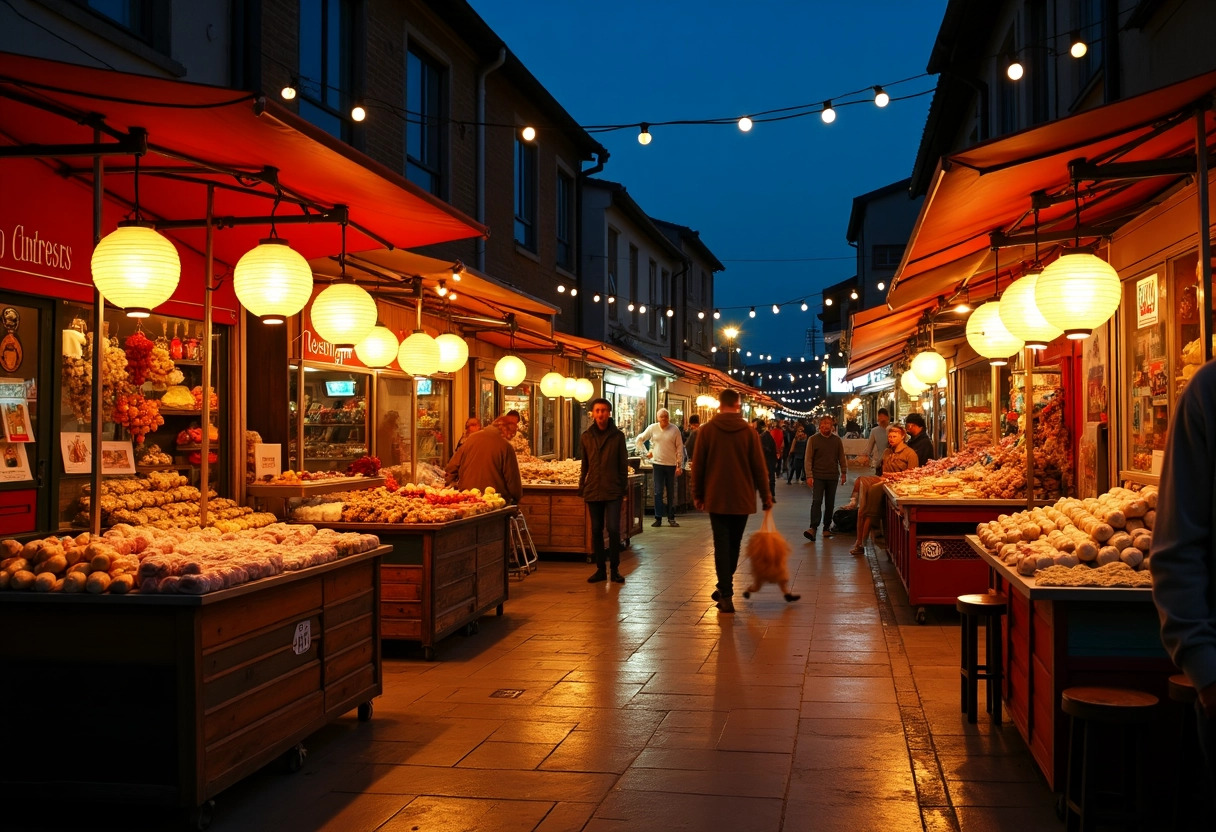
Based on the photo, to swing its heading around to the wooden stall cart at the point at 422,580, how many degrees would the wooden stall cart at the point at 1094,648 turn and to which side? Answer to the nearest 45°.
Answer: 0° — it already faces it

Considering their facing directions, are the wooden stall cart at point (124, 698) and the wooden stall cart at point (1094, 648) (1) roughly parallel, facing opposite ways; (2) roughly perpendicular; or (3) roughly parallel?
roughly parallel, facing opposite ways

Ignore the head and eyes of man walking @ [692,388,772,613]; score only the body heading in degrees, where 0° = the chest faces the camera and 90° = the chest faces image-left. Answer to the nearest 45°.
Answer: approximately 180°

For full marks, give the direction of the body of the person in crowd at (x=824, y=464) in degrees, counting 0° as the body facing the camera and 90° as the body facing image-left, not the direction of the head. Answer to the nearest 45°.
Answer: approximately 0°

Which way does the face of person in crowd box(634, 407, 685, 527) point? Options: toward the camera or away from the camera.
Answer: toward the camera

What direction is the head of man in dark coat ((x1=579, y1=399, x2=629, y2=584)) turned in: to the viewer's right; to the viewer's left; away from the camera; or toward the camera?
toward the camera

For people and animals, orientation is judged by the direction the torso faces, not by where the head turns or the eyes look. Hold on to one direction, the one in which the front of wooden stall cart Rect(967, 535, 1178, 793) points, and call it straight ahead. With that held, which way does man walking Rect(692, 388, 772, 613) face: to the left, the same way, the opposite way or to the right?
to the right

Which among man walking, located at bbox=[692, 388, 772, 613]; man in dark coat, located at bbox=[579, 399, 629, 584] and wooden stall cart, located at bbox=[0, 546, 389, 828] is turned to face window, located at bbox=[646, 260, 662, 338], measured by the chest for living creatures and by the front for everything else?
the man walking

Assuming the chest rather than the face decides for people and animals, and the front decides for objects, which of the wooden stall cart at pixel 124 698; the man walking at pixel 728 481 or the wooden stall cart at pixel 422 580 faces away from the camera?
the man walking

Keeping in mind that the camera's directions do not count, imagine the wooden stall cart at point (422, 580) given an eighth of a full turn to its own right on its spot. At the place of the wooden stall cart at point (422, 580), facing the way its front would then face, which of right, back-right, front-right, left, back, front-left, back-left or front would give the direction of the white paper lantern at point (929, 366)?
back-left

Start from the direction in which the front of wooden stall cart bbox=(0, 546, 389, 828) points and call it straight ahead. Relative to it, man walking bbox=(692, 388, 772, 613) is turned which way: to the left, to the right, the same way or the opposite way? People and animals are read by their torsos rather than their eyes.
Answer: to the left

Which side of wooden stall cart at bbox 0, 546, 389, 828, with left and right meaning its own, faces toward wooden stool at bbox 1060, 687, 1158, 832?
front

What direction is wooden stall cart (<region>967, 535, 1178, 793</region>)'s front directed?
to the viewer's left

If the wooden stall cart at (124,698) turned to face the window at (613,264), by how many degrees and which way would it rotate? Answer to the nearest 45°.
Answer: approximately 90° to its left

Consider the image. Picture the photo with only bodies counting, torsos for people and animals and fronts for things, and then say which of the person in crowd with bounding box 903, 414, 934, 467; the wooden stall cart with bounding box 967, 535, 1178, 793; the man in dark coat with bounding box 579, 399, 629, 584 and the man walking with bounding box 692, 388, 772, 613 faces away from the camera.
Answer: the man walking

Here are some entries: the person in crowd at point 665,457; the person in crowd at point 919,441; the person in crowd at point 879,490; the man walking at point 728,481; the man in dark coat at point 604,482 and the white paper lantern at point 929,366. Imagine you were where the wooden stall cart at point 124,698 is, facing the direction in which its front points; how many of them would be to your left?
6

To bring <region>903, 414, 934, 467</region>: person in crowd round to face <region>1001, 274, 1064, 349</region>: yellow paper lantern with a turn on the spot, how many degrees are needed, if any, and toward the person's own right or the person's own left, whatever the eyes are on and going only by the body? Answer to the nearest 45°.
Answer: approximately 90° to the person's own left
